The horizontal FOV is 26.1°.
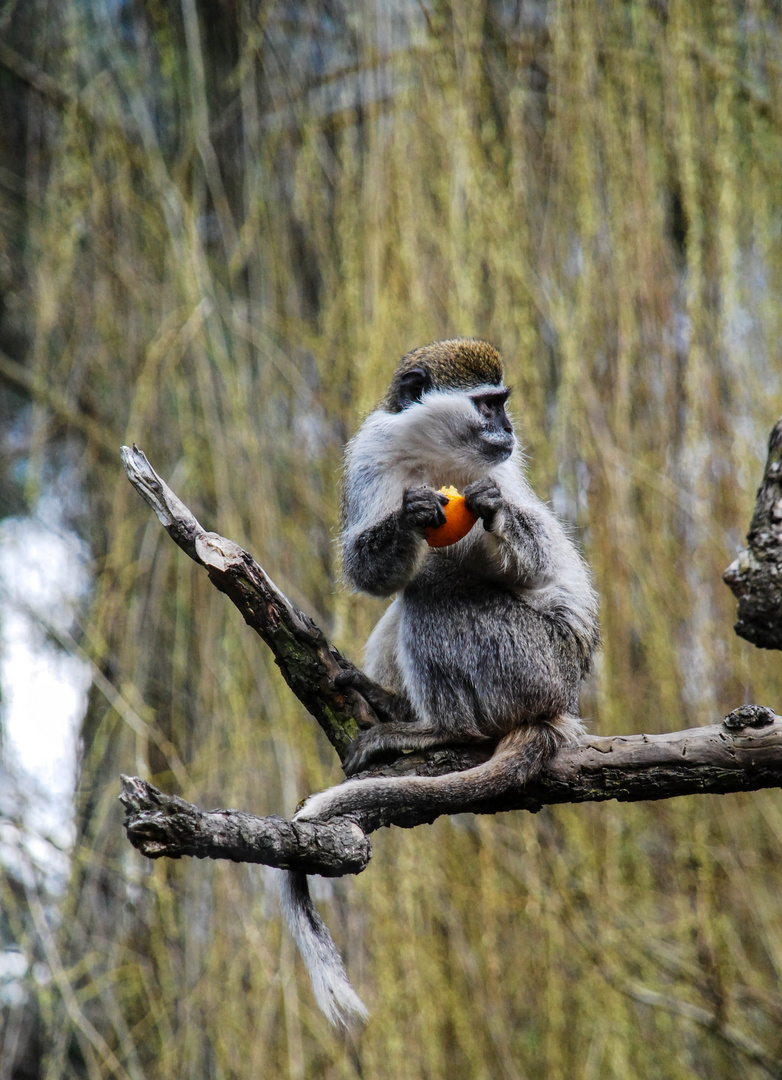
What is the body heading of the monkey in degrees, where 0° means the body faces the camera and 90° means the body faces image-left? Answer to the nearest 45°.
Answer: approximately 45°

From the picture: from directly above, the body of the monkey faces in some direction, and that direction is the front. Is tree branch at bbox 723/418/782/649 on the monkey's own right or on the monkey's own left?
on the monkey's own left
